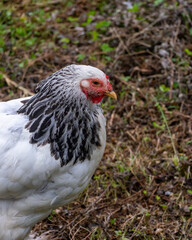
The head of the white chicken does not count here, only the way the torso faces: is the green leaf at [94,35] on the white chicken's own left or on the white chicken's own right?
on the white chicken's own left

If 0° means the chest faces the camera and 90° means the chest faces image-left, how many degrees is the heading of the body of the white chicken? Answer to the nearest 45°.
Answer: approximately 270°

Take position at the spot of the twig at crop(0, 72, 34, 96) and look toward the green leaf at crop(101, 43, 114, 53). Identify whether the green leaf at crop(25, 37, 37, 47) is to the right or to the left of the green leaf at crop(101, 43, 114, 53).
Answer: left

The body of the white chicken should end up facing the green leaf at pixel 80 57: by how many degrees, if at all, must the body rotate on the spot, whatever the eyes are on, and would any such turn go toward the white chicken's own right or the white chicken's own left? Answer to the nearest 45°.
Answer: approximately 90° to the white chicken's own left

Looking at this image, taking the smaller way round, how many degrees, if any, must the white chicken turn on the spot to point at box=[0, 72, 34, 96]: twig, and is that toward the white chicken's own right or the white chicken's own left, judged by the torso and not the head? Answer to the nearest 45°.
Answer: approximately 90° to the white chicken's own left

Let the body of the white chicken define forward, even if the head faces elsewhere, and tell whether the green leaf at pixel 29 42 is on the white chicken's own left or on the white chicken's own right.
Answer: on the white chicken's own left

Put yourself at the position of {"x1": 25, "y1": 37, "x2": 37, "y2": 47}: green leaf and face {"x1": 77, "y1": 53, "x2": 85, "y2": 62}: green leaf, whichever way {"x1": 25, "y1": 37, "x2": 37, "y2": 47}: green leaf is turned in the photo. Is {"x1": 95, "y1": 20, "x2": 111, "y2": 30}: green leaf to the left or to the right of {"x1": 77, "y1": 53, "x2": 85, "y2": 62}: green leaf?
left

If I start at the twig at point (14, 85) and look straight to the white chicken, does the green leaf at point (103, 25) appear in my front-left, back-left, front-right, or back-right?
back-left

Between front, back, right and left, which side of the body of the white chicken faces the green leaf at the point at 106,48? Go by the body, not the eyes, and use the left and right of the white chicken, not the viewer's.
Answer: left
